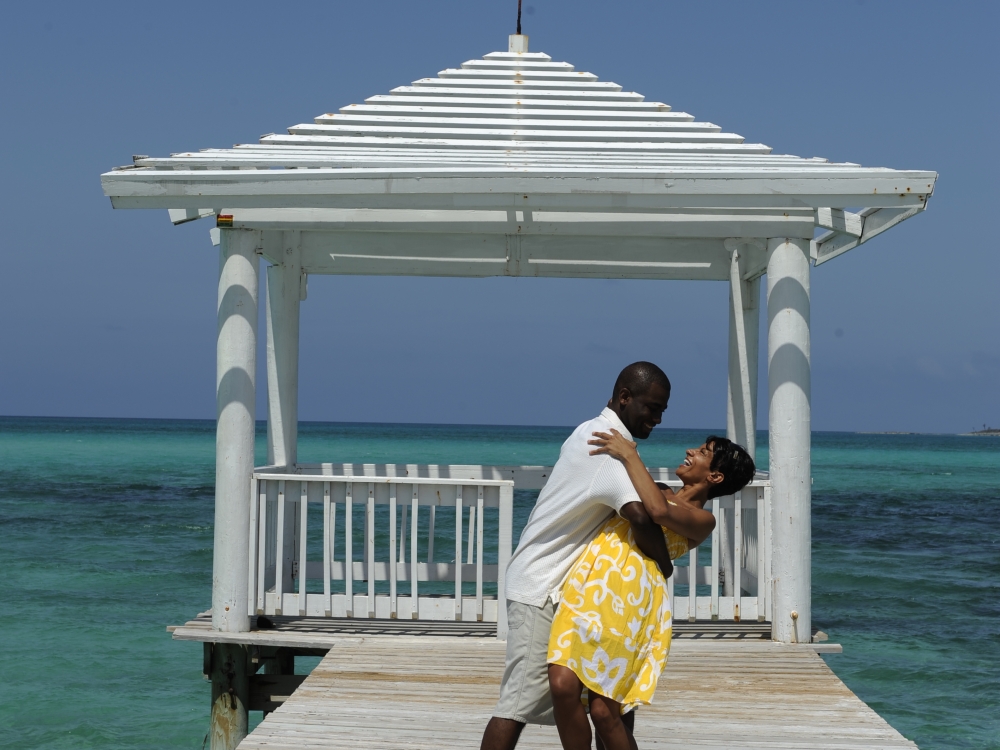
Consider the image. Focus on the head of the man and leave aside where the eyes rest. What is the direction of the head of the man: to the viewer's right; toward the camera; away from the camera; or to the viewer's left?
to the viewer's right

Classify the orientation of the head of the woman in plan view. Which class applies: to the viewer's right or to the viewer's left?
to the viewer's left

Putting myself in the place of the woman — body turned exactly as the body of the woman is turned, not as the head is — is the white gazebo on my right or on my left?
on my right

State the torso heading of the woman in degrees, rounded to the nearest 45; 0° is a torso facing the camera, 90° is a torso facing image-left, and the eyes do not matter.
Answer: approximately 90°
